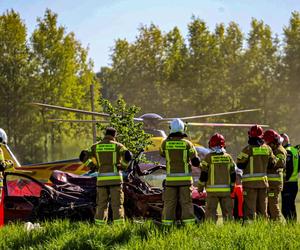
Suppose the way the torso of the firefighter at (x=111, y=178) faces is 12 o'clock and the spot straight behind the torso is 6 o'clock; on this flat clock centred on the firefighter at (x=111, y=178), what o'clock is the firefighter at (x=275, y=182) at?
the firefighter at (x=275, y=182) is roughly at 3 o'clock from the firefighter at (x=111, y=178).

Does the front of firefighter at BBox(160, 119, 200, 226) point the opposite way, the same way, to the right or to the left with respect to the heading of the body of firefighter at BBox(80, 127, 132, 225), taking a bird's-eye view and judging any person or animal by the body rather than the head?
the same way

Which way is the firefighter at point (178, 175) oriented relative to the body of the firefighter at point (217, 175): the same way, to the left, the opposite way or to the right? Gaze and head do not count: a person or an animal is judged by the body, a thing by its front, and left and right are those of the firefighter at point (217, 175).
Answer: the same way

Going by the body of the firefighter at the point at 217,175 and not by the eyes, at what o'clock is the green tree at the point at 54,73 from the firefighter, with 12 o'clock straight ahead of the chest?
The green tree is roughly at 11 o'clock from the firefighter.

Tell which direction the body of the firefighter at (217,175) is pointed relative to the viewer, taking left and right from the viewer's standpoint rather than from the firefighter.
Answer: facing away from the viewer

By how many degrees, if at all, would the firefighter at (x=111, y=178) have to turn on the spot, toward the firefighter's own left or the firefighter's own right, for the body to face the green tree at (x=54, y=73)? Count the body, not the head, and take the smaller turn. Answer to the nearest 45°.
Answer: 0° — they already face it

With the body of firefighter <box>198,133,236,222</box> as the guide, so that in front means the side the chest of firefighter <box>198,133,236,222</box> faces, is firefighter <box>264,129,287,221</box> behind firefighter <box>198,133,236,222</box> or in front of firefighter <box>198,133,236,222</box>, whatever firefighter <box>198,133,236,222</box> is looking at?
in front

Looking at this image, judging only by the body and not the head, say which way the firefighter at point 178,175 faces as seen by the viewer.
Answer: away from the camera

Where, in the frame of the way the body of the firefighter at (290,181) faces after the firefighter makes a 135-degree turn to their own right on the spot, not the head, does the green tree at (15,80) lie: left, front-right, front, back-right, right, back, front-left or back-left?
back-left

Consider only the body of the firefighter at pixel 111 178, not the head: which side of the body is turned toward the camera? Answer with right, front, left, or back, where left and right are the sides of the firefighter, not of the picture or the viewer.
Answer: back

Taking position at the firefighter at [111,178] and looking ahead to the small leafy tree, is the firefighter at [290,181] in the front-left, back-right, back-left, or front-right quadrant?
front-right

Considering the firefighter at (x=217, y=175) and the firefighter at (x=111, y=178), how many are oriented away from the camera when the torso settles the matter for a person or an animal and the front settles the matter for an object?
2

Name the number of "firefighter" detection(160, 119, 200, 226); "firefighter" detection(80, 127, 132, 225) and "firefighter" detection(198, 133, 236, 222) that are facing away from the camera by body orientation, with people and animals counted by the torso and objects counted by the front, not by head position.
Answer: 3

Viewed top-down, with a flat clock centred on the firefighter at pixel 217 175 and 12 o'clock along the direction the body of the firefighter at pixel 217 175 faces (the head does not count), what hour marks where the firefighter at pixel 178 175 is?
the firefighter at pixel 178 175 is roughly at 9 o'clock from the firefighter at pixel 217 175.

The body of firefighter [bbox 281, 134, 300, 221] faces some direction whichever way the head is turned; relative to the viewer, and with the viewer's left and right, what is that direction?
facing away from the viewer and to the left of the viewer

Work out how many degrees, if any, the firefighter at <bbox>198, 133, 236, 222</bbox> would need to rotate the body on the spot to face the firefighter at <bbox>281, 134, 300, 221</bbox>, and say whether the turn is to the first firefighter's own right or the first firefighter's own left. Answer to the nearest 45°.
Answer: approximately 45° to the first firefighter's own right

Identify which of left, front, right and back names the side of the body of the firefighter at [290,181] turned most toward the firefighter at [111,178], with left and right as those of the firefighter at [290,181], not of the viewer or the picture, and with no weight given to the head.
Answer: left
